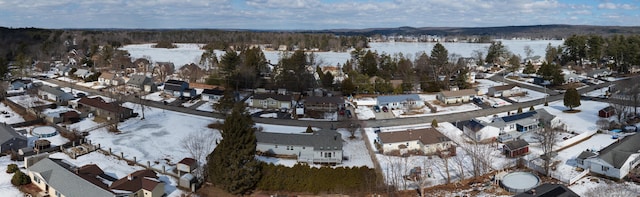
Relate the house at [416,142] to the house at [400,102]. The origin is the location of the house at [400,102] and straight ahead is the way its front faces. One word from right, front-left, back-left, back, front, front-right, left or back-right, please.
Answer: front

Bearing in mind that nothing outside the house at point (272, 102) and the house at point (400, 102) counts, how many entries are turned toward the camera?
2

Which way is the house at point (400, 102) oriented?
toward the camera

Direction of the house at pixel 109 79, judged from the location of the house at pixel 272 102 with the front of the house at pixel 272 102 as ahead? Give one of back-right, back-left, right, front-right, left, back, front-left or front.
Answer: back-right

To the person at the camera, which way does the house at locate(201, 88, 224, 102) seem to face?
facing the viewer

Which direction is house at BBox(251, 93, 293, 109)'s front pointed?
toward the camera

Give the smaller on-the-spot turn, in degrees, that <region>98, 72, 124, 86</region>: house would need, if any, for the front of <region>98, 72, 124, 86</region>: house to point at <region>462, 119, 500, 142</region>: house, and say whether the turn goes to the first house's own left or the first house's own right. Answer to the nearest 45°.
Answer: approximately 90° to the first house's own left

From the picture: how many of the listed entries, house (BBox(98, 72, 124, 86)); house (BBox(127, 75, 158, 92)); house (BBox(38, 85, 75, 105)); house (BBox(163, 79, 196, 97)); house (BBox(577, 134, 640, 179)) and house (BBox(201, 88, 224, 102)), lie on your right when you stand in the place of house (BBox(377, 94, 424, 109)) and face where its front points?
5

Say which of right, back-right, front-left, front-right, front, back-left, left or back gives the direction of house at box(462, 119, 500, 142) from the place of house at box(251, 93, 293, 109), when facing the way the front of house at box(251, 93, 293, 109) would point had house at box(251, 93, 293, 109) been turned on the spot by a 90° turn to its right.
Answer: back-left

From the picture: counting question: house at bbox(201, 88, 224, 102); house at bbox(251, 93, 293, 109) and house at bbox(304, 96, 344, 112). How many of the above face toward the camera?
3

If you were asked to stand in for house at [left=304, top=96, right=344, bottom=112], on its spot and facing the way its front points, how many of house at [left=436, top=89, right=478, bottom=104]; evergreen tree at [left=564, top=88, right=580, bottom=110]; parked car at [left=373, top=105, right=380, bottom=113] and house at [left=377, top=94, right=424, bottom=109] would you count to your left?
4

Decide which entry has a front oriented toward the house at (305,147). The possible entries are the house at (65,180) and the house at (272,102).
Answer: the house at (272,102)

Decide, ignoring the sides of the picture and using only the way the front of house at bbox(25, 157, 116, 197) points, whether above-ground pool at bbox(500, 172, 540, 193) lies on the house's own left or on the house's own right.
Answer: on the house's own left

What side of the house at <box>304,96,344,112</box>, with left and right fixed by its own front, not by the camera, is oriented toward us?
front
